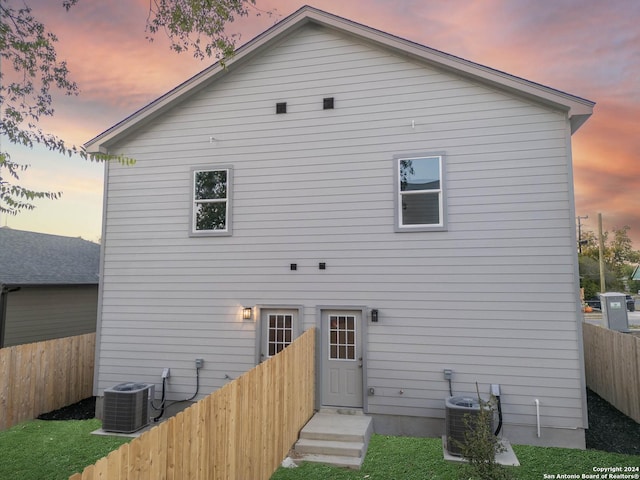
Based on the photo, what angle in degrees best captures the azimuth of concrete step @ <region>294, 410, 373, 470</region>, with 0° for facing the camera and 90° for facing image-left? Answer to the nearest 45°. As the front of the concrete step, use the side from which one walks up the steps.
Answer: approximately 0°

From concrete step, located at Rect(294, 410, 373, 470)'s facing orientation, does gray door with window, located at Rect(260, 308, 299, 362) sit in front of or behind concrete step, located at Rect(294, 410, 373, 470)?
behind

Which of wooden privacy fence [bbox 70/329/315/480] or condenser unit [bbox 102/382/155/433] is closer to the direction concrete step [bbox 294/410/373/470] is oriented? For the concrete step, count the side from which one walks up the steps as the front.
the wooden privacy fence

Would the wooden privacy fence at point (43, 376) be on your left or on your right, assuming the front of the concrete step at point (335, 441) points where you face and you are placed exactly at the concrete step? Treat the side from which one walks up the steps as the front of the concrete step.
on your right

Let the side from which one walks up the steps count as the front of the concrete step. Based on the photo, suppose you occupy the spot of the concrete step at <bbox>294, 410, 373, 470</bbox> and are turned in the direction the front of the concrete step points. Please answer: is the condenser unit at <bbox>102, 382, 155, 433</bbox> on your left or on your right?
on your right

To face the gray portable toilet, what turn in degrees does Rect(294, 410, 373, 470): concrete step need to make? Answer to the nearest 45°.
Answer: approximately 135° to its left

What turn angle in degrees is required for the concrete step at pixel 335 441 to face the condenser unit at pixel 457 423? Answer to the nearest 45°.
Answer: approximately 90° to its left
